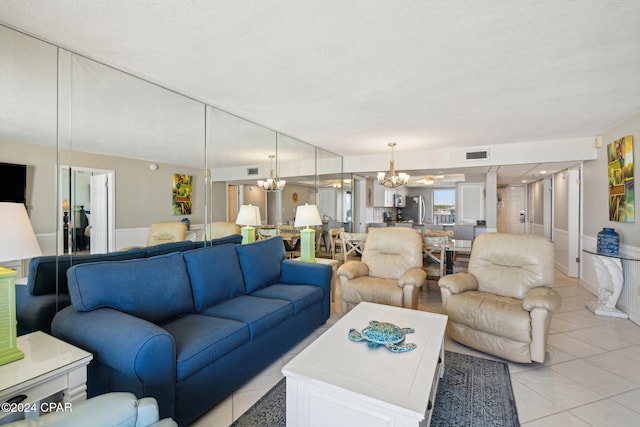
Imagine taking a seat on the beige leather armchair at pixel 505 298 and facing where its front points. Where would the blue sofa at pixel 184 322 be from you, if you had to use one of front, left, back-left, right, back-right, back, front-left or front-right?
front

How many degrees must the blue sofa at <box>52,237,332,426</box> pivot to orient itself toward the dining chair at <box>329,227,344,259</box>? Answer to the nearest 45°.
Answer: approximately 90° to its left

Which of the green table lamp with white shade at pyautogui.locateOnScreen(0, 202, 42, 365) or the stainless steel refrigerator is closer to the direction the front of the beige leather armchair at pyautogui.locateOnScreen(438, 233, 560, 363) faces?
the green table lamp with white shade

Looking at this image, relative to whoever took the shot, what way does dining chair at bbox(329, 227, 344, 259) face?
facing away from the viewer and to the right of the viewer

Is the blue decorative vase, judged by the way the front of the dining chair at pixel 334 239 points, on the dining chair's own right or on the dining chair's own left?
on the dining chair's own right

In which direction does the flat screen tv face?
toward the camera

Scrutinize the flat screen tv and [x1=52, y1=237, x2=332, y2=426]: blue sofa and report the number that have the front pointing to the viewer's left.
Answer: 0

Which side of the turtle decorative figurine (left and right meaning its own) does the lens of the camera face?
left

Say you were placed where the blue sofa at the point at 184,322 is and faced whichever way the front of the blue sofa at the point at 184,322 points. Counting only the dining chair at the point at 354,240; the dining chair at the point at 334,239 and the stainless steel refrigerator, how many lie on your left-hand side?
3

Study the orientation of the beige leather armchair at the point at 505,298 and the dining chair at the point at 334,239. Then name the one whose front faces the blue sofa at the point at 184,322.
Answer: the beige leather armchair

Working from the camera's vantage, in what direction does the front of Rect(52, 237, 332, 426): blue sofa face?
facing the viewer and to the right of the viewer
